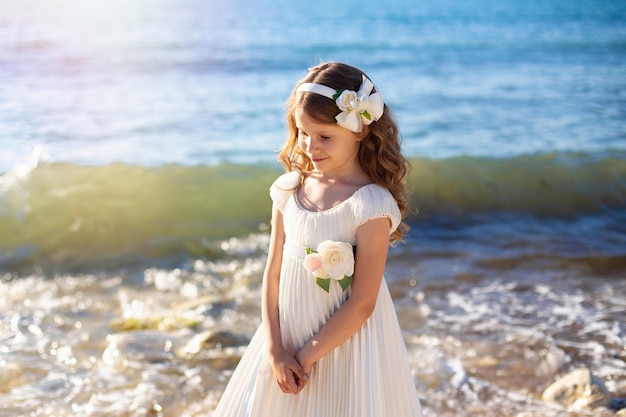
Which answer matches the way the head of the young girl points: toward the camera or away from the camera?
toward the camera

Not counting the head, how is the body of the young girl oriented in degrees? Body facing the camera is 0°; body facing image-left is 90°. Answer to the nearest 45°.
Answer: approximately 45°

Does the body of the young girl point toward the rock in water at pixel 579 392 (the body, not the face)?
no
